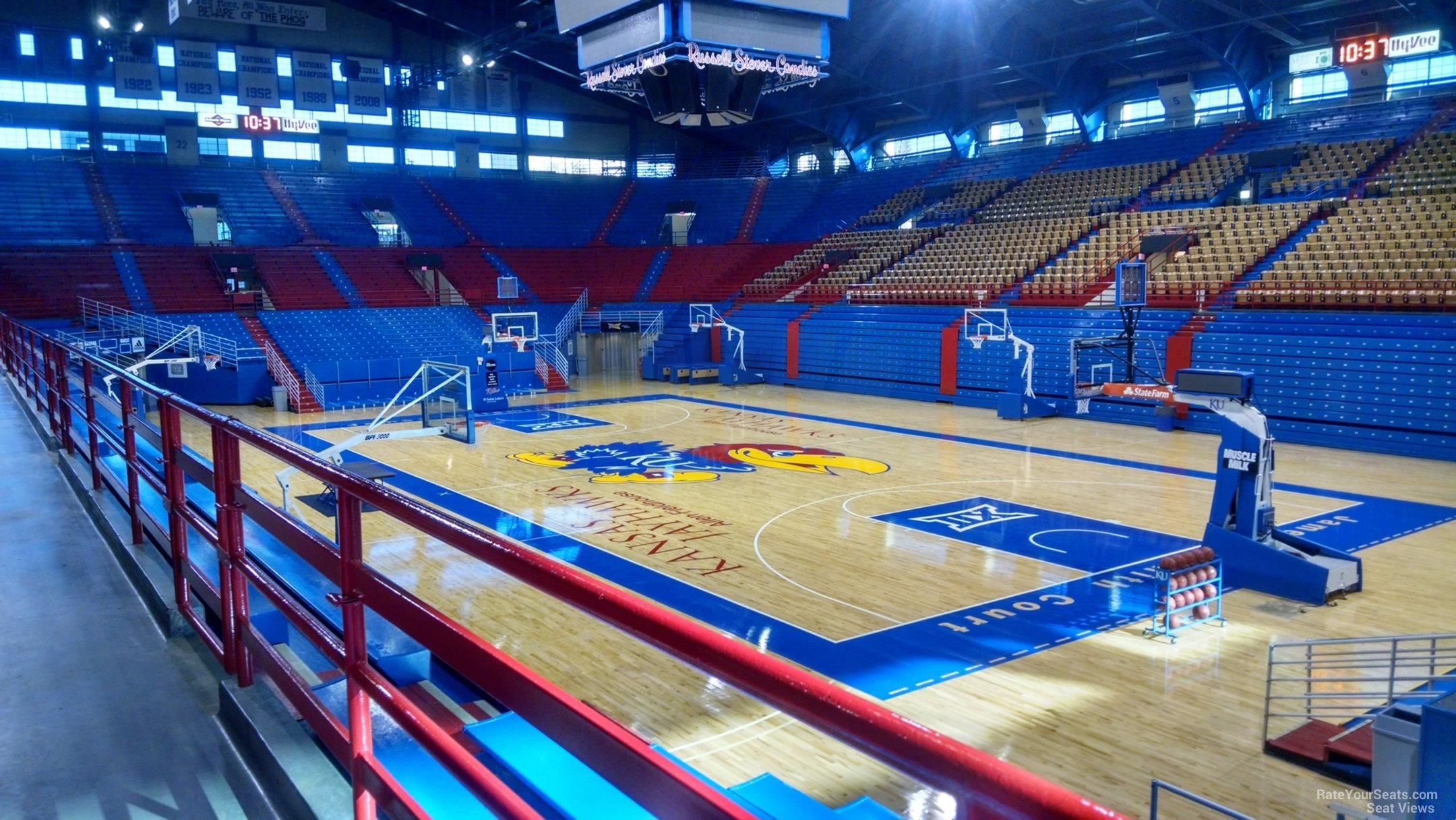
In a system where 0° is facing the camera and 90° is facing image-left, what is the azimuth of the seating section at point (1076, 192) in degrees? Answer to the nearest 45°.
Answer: approximately 45°

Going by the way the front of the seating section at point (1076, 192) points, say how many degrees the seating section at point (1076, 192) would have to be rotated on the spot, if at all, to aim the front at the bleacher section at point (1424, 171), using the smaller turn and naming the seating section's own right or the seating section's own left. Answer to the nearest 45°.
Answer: approximately 90° to the seating section's own left

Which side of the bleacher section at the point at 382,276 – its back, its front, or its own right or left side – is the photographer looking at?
front

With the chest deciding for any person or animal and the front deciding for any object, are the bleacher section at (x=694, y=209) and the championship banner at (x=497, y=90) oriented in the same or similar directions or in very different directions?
same or similar directions

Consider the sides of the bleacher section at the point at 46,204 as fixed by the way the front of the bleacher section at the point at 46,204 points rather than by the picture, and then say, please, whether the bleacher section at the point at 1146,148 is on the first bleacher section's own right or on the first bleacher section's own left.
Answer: on the first bleacher section's own left

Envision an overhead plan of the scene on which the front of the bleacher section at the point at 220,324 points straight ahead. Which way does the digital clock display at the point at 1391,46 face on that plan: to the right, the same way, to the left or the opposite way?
to the right

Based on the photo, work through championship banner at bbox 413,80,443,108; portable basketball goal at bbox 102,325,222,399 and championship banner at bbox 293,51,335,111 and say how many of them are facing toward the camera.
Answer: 2

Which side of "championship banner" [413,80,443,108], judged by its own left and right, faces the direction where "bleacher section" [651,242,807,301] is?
left

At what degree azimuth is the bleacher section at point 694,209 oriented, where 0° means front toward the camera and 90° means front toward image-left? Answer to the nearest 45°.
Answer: approximately 0°

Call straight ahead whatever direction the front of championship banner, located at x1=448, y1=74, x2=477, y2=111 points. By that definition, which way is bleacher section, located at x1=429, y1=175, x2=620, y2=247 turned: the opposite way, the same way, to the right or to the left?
the same way

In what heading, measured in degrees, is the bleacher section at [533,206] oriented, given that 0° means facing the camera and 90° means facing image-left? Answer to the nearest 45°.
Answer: approximately 0°

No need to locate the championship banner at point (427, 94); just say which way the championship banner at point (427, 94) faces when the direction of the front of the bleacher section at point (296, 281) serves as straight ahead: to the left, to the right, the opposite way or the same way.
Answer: the same way

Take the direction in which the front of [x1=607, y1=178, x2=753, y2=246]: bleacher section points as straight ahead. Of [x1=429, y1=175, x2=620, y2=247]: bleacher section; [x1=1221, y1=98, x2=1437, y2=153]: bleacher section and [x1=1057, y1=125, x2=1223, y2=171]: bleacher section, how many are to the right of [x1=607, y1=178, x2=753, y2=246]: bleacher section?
1

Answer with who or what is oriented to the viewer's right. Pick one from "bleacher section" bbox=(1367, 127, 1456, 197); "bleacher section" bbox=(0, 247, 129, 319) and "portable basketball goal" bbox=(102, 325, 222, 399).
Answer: the portable basketball goal

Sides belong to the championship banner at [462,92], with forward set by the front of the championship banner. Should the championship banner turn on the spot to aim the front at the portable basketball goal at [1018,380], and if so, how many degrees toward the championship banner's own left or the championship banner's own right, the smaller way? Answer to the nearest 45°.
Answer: approximately 45° to the championship banner's own left

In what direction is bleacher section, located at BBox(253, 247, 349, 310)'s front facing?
toward the camera
